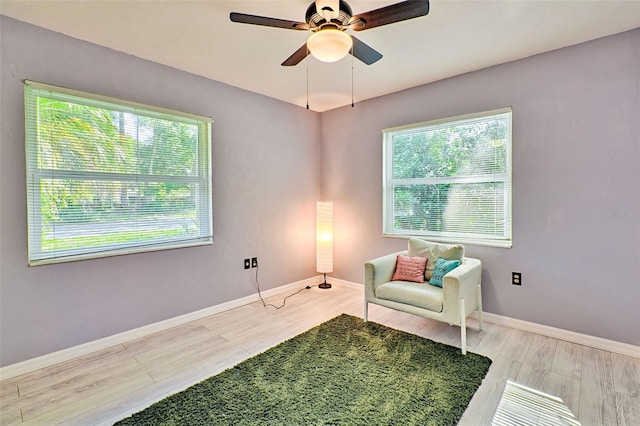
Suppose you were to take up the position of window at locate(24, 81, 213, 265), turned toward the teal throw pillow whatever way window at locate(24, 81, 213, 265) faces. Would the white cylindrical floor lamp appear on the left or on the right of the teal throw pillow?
left

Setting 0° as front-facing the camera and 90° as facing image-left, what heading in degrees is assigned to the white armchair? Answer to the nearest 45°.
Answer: approximately 45°

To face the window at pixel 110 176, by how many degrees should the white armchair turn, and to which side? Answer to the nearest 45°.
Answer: approximately 45° to its right

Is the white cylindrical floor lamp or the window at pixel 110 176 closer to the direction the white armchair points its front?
the window

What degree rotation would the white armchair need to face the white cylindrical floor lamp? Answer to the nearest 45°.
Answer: approximately 90° to its right

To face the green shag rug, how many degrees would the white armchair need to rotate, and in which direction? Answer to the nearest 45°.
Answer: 0° — it already faces it

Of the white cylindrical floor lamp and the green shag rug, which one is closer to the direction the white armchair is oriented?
the green shag rug
